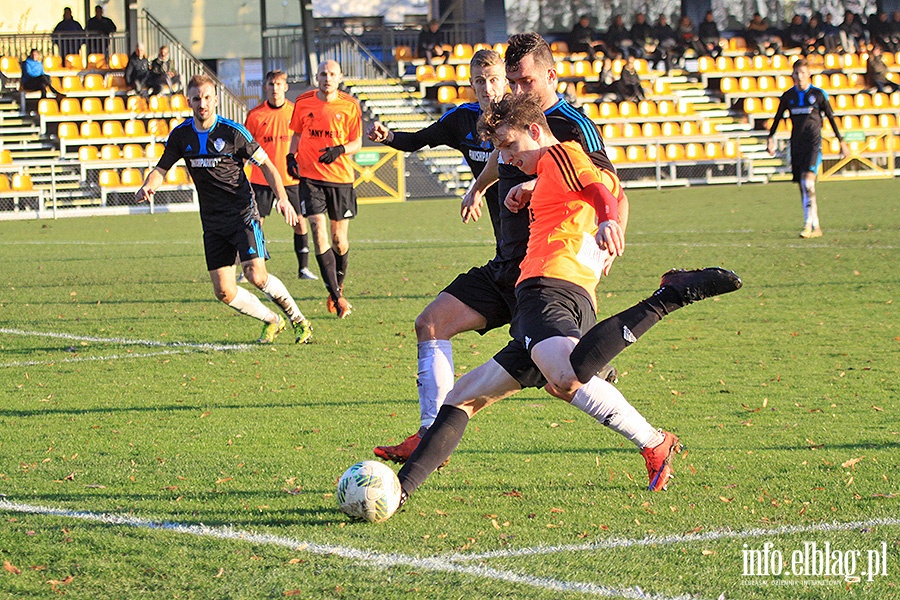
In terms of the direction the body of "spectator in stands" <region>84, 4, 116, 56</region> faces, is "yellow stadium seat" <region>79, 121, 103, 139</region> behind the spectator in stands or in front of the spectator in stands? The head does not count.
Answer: in front

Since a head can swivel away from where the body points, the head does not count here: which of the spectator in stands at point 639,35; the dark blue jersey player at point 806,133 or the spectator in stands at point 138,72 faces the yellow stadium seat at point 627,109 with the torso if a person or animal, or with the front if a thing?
the spectator in stands at point 639,35

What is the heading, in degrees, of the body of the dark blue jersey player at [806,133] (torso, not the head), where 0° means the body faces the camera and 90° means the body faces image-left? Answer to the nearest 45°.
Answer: approximately 0°

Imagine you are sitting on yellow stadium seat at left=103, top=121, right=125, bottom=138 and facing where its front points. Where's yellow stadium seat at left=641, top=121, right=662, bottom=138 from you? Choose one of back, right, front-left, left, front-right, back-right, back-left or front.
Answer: front-left

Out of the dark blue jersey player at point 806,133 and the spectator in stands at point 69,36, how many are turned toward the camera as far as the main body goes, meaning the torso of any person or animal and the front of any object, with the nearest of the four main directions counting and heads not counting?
2

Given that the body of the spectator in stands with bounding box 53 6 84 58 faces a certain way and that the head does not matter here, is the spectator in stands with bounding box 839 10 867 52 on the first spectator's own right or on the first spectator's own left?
on the first spectator's own left
